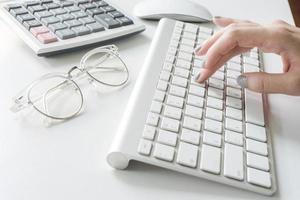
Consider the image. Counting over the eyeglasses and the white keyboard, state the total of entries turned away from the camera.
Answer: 0

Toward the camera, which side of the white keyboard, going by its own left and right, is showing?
right
